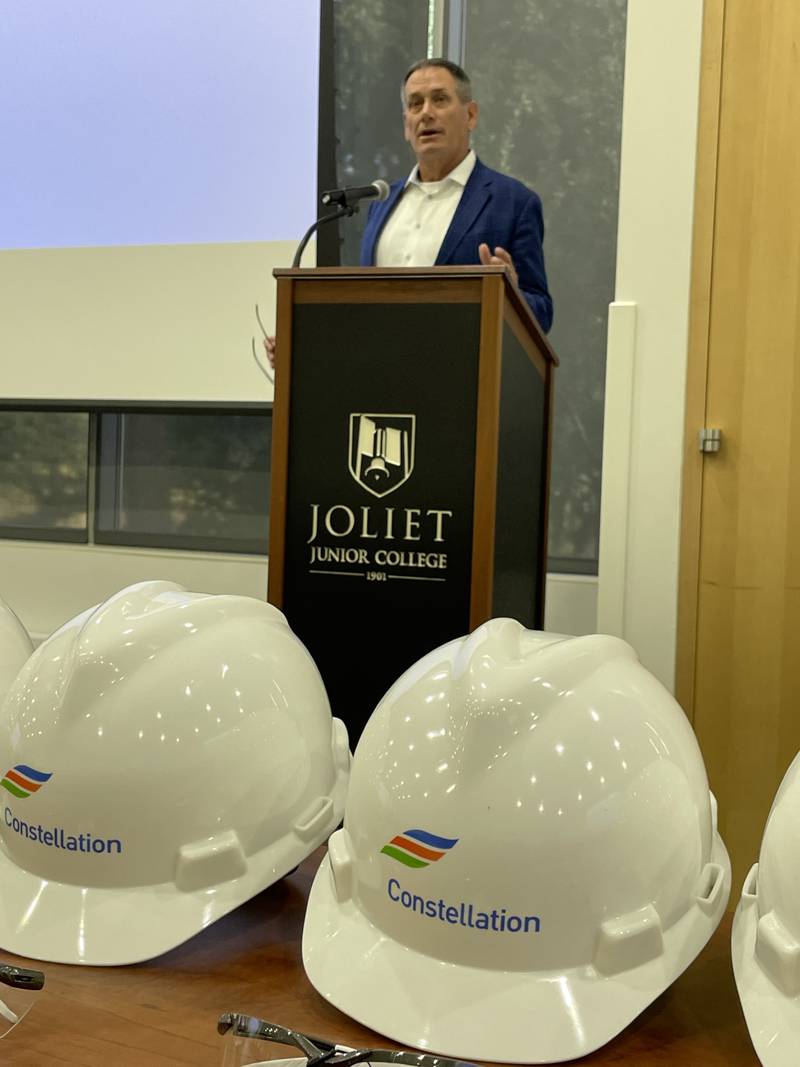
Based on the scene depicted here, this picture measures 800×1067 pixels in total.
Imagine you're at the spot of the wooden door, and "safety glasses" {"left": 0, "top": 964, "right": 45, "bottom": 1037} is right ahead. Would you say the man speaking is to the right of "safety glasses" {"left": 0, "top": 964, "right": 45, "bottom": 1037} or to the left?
right

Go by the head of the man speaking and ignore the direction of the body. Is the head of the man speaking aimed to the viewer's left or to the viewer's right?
to the viewer's left

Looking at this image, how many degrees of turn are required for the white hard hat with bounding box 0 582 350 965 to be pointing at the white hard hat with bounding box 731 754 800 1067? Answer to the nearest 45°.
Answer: approximately 90° to its left

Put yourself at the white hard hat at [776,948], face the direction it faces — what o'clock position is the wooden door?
The wooden door is roughly at 6 o'clock from the white hard hat.

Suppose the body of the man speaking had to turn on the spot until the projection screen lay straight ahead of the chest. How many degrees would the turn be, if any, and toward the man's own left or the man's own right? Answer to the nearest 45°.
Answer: approximately 90° to the man's own right

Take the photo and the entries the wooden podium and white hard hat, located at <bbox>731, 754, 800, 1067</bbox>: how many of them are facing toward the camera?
2

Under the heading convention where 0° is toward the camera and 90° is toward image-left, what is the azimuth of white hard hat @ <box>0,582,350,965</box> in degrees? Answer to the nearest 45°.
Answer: approximately 45°

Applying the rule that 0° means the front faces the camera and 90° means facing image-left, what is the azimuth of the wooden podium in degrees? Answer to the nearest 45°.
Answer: approximately 0°

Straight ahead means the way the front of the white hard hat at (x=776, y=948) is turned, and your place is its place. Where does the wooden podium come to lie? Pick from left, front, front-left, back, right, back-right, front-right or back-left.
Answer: back-right
